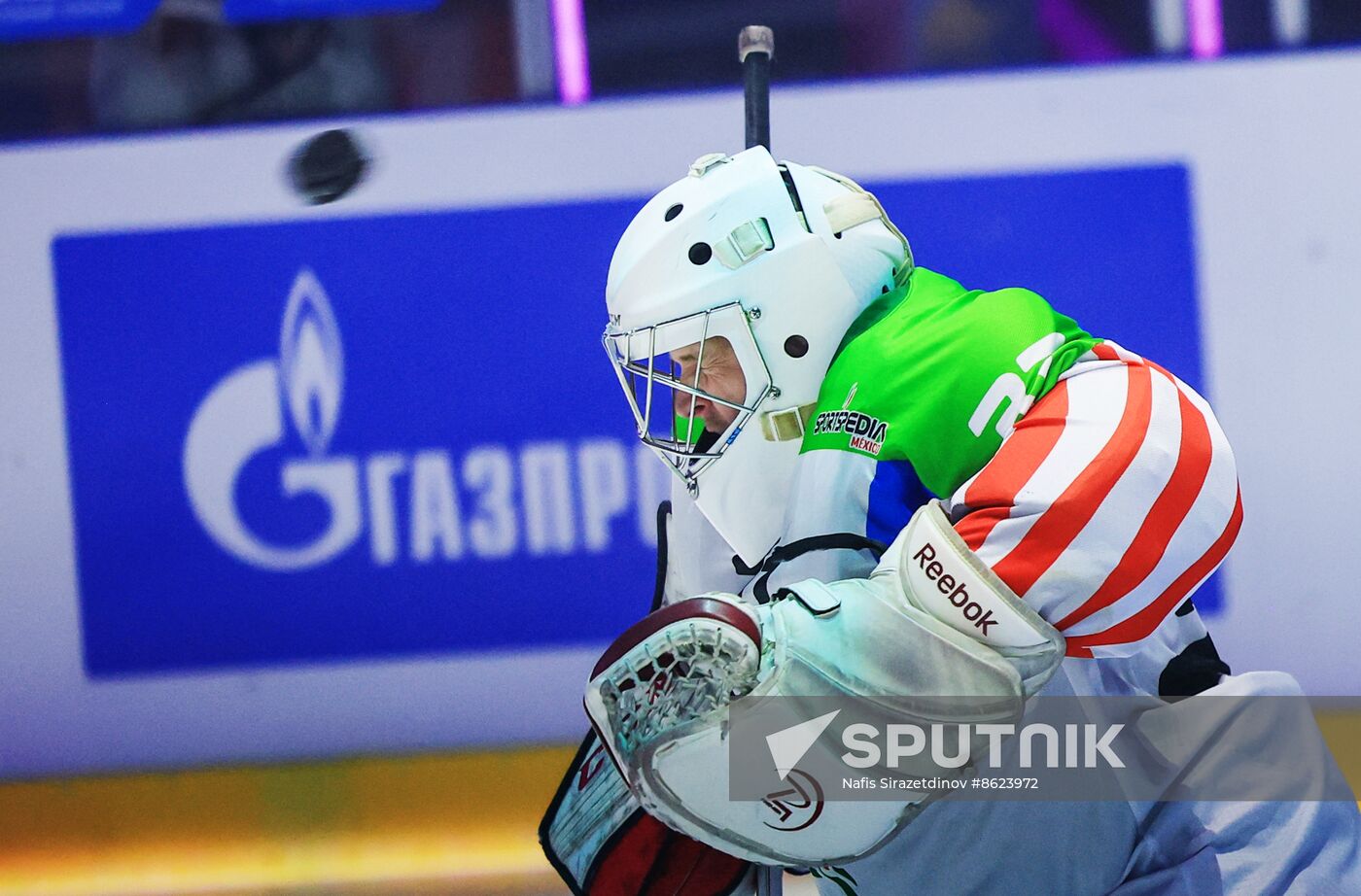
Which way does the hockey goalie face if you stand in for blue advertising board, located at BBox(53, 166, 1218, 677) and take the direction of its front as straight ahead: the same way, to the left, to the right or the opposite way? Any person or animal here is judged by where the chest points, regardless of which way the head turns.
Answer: to the right

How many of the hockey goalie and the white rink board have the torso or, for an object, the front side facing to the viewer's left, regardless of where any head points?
1

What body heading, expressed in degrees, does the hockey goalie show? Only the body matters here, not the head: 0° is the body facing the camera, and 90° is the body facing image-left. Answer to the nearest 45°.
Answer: approximately 90°

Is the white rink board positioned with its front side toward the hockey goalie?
yes

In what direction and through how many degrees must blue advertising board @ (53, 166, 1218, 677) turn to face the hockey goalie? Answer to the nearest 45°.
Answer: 0° — it already faces them

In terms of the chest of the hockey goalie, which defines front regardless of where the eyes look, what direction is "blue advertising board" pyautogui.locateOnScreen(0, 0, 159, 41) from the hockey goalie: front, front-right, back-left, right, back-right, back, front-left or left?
front-right

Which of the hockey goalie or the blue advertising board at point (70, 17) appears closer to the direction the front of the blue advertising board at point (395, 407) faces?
the hockey goalie

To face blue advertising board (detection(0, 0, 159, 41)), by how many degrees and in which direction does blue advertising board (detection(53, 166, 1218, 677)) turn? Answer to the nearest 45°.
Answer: approximately 135° to its right

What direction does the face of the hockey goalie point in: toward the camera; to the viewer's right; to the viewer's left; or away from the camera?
to the viewer's left

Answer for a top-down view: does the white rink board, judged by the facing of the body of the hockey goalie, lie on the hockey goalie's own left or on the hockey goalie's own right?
on the hockey goalie's own right

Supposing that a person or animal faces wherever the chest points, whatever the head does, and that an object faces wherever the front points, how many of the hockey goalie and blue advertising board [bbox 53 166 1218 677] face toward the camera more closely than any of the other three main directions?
1

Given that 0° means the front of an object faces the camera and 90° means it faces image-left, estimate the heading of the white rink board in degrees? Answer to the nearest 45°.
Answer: approximately 0°
